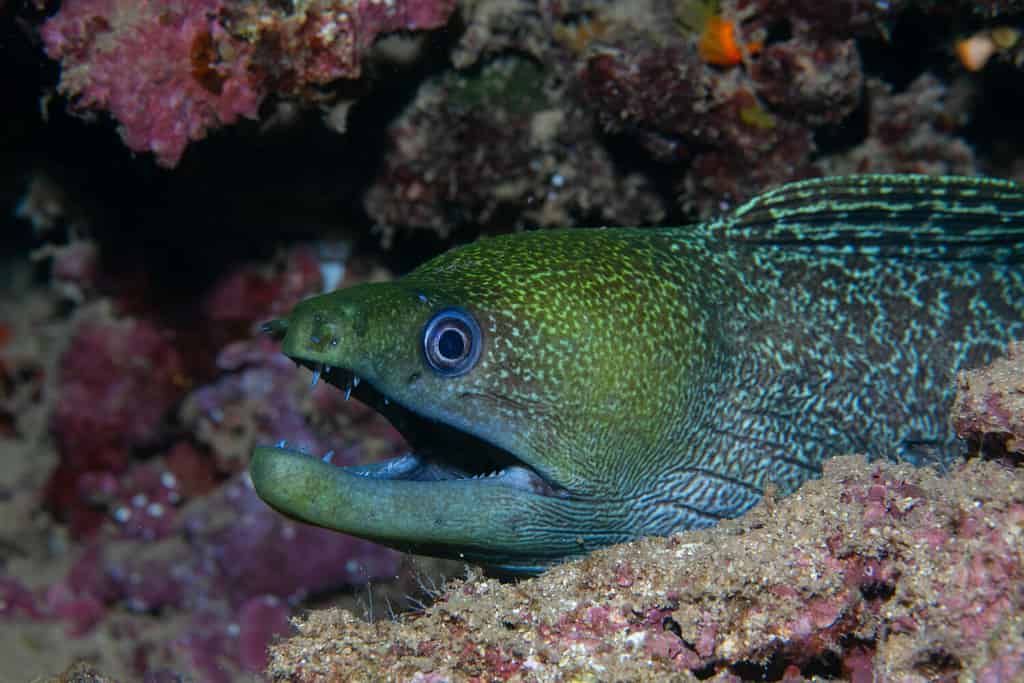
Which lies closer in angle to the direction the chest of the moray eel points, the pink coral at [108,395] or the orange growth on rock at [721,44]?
the pink coral

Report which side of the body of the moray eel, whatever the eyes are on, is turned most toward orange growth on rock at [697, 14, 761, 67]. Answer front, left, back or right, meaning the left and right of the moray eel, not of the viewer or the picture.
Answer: right

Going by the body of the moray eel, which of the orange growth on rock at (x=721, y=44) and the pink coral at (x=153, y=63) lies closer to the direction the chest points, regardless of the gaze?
the pink coral

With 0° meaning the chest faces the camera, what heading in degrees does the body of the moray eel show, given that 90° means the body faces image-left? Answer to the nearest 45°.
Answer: approximately 90°

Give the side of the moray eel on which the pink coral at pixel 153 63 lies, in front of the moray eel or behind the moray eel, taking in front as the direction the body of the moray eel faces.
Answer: in front
